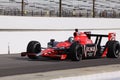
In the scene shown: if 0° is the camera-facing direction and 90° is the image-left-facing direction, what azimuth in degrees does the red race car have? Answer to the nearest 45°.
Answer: approximately 45°
